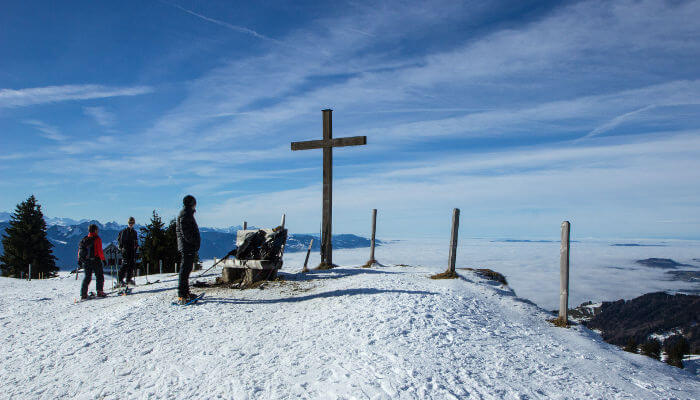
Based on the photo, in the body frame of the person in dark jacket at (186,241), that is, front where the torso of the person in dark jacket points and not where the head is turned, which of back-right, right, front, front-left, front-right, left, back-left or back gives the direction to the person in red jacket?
back-left

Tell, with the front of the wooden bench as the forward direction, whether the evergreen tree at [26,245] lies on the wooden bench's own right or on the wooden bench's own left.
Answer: on the wooden bench's own right

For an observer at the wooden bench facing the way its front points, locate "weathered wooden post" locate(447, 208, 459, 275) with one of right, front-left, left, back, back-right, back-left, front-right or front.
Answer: back-left

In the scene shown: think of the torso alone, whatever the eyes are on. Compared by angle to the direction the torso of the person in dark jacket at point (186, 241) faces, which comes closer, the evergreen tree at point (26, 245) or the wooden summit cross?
the wooden summit cross

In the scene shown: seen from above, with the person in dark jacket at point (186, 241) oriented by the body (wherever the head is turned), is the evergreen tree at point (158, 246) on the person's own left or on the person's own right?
on the person's own left

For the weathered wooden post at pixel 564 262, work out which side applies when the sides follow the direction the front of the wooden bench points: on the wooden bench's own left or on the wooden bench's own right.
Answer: on the wooden bench's own left

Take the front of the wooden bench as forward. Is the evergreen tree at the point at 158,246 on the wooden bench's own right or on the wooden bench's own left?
on the wooden bench's own right

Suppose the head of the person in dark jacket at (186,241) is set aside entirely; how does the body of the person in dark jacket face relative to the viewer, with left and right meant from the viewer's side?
facing to the right of the viewer

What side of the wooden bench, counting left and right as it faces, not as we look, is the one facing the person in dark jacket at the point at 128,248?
right
